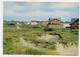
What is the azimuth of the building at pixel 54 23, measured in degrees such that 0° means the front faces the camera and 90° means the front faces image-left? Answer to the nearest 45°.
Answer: approximately 0°

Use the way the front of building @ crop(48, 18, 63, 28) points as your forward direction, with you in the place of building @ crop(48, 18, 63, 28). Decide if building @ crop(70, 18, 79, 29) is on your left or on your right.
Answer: on your left
